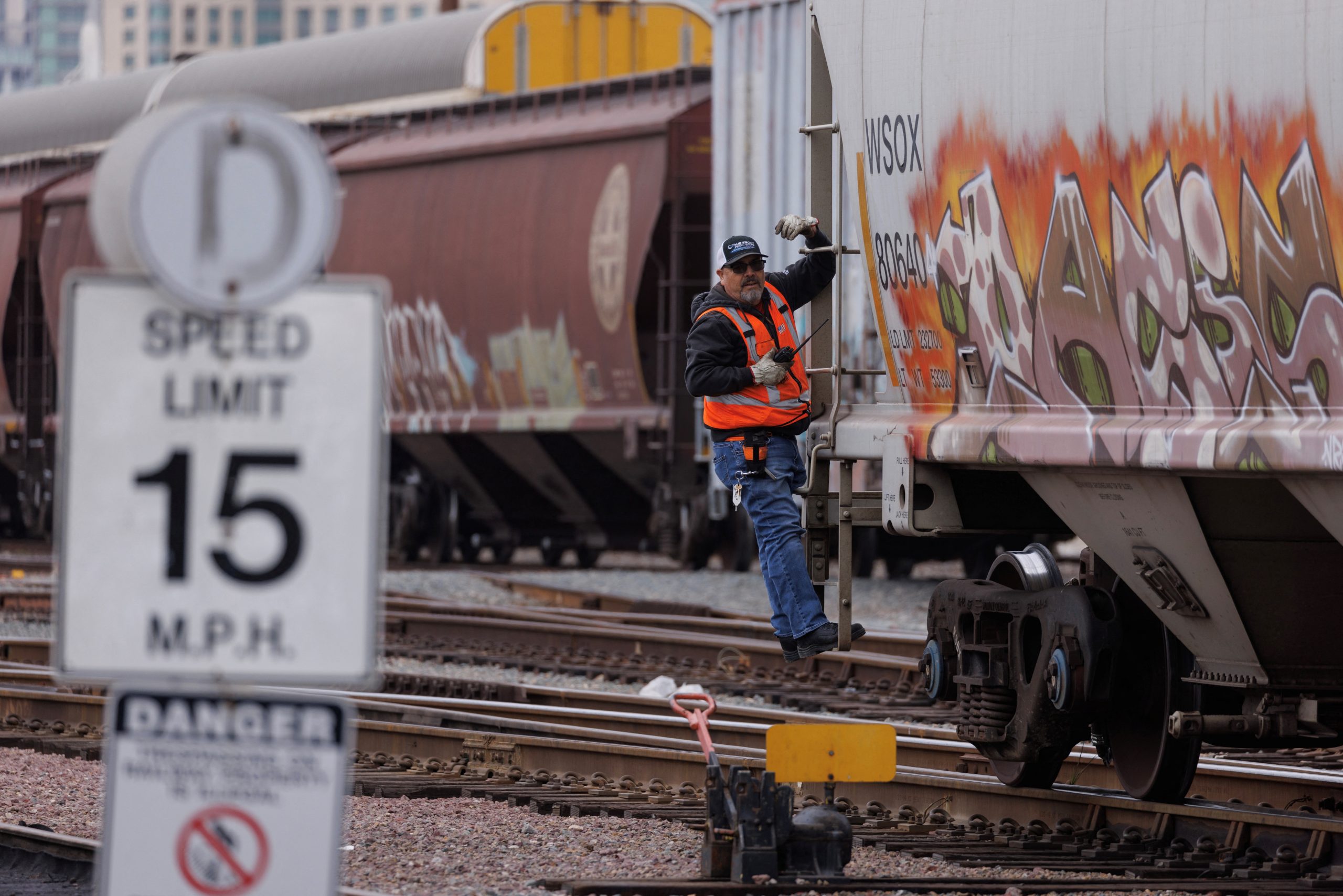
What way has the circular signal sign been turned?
toward the camera

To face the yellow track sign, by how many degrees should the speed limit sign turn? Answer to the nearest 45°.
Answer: approximately 135° to its left

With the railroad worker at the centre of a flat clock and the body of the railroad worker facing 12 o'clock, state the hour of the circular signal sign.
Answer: The circular signal sign is roughly at 2 o'clock from the railroad worker.

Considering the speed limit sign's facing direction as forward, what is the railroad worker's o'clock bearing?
The railroad worker is roughly at 7 o'clock from the speed limit sign.

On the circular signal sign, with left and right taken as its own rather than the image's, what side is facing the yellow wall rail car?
back

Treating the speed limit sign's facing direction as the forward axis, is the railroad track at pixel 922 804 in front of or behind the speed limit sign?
behind

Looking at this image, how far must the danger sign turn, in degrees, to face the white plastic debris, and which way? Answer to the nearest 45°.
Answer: approximately 180°

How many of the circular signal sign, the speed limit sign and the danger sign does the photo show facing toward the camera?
3

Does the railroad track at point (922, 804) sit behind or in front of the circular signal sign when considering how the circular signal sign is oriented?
behind

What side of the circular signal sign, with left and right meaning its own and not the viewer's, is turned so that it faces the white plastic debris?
back

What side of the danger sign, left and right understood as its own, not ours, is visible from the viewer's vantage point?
front
